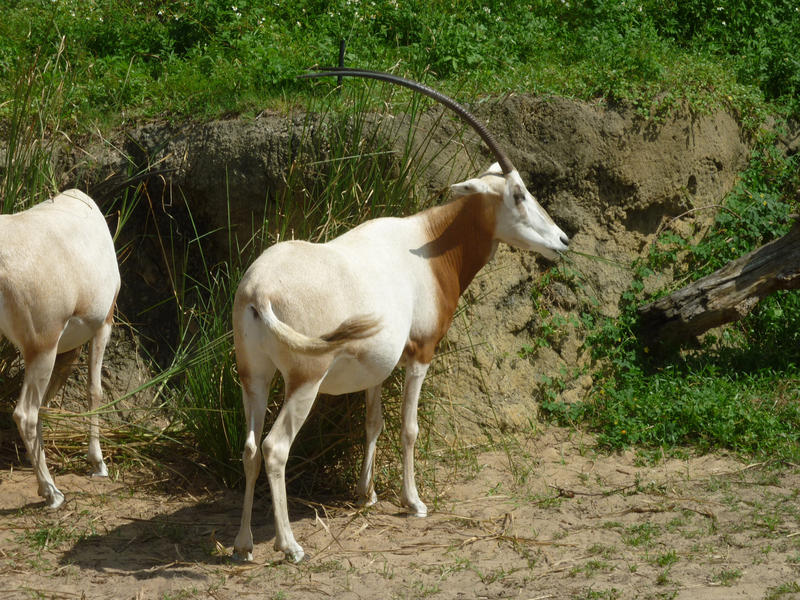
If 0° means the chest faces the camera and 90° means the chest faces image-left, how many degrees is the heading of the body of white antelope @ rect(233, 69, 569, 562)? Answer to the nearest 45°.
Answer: approximately 225°

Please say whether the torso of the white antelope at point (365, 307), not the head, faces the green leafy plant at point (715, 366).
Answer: yes

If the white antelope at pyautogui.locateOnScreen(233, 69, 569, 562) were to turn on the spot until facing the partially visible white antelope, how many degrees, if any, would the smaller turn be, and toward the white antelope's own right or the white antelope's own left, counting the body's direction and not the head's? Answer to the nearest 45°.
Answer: approximately 135° to the white antelope's own left

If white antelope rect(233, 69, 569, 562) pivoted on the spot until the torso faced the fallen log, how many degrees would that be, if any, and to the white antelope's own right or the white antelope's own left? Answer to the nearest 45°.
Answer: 0° — it already faces it

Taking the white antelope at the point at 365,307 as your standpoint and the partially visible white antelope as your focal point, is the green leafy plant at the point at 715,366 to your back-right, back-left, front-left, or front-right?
back-right
